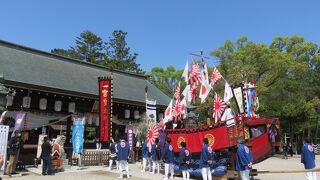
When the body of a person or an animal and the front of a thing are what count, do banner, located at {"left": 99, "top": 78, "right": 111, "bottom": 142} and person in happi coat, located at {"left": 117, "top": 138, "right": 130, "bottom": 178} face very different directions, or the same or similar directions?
very different directions

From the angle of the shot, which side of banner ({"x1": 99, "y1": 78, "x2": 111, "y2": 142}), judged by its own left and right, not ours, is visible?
front

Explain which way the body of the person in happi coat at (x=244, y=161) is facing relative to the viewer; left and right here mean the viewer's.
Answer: facing away from the viewer and to the left of the viewer

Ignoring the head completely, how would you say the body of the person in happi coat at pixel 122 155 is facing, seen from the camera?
away from the camera

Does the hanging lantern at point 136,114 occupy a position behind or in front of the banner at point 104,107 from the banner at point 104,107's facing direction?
behind

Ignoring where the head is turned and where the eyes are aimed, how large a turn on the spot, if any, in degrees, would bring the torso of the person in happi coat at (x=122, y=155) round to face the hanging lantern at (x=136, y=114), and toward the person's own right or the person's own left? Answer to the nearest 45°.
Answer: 0° — they already face it

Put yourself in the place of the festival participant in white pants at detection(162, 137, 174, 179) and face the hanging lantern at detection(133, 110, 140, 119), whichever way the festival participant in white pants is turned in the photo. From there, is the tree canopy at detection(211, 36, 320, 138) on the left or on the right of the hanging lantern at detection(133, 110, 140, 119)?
right

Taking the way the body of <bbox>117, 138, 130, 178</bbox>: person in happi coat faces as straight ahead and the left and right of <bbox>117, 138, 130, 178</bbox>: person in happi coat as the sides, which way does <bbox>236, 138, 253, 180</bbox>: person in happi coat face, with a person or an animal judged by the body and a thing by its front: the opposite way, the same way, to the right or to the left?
the same way

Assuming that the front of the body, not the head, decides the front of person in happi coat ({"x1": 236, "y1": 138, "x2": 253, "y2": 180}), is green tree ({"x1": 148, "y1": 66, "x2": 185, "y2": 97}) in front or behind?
in front

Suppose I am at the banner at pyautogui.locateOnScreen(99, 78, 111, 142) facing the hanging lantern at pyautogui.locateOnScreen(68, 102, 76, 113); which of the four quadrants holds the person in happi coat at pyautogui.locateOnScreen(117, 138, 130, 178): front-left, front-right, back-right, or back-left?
back-left
